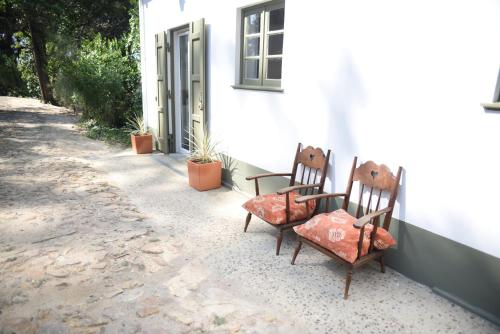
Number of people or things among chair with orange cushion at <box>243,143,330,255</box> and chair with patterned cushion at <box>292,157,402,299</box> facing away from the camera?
0

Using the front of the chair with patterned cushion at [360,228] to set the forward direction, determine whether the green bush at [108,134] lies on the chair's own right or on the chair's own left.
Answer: on the chair's own right

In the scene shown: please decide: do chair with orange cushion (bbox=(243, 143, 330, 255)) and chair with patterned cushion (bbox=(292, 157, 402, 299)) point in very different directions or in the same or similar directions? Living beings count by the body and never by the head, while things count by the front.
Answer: same or similar directions

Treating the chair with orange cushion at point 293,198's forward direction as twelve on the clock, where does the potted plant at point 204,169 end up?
The potted plant is roughly at 3 o'clock from the chair with orange cushion.

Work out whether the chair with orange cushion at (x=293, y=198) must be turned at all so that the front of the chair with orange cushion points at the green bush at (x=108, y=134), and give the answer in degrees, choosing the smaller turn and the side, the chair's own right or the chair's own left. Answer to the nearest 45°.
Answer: approximately 90° to the chair's own right

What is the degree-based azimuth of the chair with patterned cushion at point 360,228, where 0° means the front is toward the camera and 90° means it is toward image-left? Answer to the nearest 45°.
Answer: approximately 45°

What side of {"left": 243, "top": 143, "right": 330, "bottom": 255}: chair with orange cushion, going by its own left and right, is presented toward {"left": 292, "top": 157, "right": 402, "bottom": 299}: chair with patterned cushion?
left

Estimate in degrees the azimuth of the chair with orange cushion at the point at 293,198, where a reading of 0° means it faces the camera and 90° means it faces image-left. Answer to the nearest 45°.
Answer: approximately 45°

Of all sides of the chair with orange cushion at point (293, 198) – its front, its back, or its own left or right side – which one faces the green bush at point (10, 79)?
right

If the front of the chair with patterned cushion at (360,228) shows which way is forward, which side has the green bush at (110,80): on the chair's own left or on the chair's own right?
on the chair's own right

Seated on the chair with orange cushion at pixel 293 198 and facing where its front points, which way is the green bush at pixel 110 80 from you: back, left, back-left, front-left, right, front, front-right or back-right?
right
